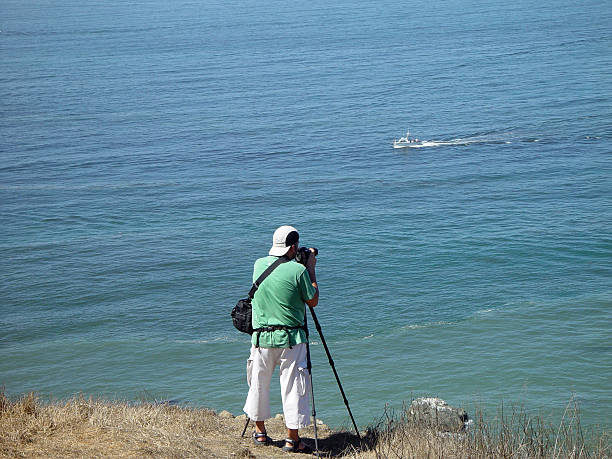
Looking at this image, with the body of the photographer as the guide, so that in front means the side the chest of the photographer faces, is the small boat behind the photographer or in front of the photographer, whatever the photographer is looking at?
in front

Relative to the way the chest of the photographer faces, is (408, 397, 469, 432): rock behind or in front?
in front

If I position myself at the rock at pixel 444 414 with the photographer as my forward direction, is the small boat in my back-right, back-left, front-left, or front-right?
back-right

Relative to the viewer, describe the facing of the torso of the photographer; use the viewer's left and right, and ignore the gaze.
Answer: facing away from the viewer and to the right of the viewer

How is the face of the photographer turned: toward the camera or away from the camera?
away from the camera
